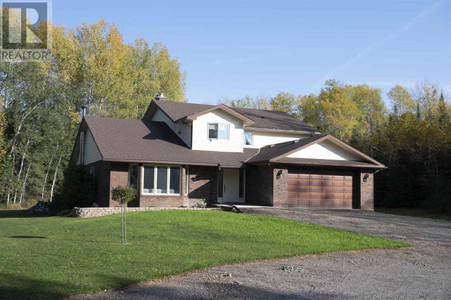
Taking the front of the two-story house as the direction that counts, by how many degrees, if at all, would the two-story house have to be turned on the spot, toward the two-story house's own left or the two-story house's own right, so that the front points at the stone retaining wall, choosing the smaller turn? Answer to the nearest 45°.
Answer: approximately 45° to the two-story house's own right

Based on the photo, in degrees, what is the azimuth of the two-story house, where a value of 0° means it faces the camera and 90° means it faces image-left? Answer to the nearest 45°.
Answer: approximately 0°
